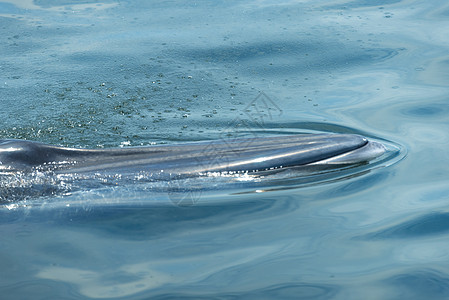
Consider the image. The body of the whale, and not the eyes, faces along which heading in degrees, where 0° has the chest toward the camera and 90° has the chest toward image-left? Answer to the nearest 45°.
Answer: approximately 270°
